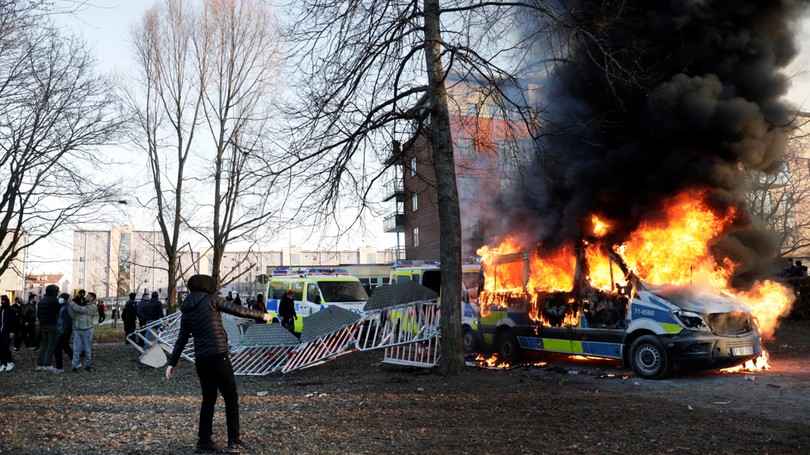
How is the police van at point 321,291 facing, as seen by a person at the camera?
facing the viewer and to the right of the viewer

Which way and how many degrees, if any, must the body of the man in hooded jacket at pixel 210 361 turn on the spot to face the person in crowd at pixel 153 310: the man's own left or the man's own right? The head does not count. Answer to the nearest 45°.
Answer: approximately 45° to the man's own left

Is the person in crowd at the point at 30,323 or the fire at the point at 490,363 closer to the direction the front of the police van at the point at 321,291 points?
the fire

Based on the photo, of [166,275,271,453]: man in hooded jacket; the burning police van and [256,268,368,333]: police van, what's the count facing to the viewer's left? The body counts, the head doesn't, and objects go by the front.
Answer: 0

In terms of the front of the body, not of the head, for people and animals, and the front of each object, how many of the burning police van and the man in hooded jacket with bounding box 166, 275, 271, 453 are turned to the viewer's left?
0

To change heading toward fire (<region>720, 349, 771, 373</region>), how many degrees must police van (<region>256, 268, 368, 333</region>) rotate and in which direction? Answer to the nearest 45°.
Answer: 0° — it already faces it

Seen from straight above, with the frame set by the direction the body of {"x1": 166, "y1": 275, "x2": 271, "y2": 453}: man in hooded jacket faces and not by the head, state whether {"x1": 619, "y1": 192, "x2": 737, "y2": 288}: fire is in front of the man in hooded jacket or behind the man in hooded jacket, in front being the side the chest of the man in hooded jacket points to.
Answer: in front

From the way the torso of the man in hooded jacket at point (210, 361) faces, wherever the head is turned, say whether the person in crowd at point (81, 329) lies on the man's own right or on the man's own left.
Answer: on the man's own left

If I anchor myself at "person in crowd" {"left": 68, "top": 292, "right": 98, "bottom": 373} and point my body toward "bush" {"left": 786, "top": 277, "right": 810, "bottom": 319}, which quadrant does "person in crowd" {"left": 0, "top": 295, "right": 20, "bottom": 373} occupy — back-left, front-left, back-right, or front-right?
back-left

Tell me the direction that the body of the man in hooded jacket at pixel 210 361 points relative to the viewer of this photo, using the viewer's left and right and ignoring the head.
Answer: facing away from the viewer and to the right of the viewer

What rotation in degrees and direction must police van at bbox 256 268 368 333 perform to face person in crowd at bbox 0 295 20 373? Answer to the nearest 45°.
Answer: approximately 90° to its right

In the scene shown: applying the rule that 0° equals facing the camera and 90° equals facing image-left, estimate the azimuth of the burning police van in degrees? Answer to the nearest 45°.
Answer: approximately 315°

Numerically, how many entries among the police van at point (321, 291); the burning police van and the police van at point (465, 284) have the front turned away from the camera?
0

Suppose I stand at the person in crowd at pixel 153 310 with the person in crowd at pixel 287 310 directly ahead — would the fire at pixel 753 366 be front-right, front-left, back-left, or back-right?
front-right
